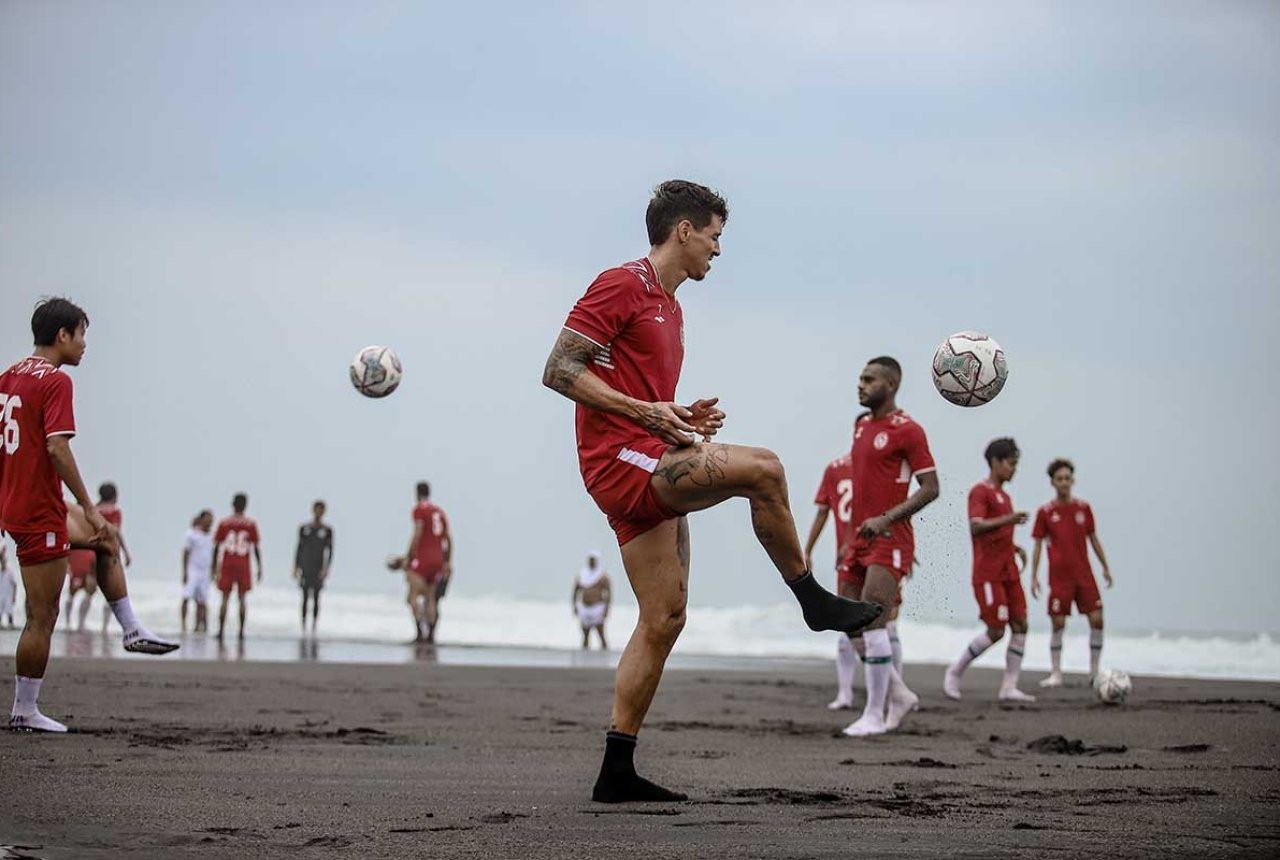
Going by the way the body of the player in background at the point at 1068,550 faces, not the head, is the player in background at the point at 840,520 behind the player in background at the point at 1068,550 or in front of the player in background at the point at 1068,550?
in front

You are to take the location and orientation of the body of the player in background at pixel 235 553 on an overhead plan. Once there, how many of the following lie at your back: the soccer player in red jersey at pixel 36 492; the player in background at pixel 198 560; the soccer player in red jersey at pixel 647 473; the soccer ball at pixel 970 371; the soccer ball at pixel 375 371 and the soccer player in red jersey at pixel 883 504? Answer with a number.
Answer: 5

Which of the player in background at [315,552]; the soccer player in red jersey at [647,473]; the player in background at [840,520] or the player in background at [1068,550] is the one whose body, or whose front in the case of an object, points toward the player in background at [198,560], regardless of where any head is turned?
the player in background at [840,520]

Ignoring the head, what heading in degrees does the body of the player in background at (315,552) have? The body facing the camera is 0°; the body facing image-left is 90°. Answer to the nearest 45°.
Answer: approximately 0°

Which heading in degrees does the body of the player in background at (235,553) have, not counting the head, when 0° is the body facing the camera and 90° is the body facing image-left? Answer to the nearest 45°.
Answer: approximately 180°

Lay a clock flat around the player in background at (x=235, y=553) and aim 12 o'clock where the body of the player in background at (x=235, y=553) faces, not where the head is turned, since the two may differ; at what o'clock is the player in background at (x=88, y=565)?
the player in background at (x=88, y=565) is roughly at 9 o'clock from the player in background at (x=235, y=553).

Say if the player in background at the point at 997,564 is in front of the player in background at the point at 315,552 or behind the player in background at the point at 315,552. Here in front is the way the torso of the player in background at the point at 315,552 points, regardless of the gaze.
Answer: in front

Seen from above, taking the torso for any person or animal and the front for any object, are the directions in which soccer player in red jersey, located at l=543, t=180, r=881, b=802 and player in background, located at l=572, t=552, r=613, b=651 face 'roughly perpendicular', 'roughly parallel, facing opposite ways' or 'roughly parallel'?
roughly perpendicular

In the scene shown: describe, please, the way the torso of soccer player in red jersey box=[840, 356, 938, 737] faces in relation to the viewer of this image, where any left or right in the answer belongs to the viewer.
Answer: facing the viewer and to the left of the viewer

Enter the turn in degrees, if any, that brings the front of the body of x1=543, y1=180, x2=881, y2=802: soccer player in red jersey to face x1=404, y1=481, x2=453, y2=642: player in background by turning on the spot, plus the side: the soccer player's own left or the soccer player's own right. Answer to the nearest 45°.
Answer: approximately 90° to the soccer player's own left

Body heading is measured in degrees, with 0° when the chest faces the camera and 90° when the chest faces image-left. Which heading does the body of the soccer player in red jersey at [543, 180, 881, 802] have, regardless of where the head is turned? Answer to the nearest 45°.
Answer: approximately 270°

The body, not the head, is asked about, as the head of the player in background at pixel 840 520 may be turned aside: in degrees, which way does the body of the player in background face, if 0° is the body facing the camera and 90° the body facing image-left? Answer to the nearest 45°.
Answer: approximately 135°

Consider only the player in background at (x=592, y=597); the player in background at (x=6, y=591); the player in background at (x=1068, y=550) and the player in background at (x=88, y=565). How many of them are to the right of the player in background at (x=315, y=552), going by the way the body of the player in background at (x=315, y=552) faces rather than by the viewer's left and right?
2
